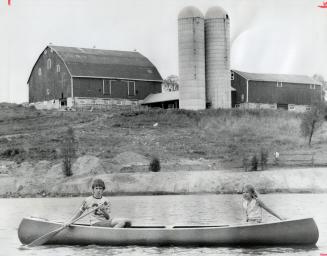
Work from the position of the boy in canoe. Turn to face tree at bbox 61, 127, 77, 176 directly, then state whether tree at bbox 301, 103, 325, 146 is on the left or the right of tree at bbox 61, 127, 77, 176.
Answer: right

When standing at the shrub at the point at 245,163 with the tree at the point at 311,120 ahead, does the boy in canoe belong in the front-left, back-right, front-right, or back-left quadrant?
back-right

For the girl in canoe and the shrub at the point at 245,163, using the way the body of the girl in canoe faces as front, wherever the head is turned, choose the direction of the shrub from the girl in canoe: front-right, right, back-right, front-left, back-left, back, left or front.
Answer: back-right

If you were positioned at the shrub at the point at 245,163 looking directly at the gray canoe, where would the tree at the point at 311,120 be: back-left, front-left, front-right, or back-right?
back-left

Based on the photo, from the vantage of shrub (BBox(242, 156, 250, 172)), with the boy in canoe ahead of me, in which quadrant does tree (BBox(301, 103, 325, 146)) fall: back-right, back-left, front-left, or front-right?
back-left

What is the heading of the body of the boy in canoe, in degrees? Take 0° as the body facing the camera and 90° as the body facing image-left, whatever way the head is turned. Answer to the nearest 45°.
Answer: approximately 315°

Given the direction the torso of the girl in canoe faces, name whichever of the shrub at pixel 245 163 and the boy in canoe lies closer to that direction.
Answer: the boy in canoe

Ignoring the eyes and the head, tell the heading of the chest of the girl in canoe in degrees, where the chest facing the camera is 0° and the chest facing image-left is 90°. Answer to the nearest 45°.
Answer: approximately 45°

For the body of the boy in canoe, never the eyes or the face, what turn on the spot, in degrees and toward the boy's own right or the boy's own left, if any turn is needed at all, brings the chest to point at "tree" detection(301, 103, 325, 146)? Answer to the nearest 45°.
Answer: approximately 90° to the boy's own left
